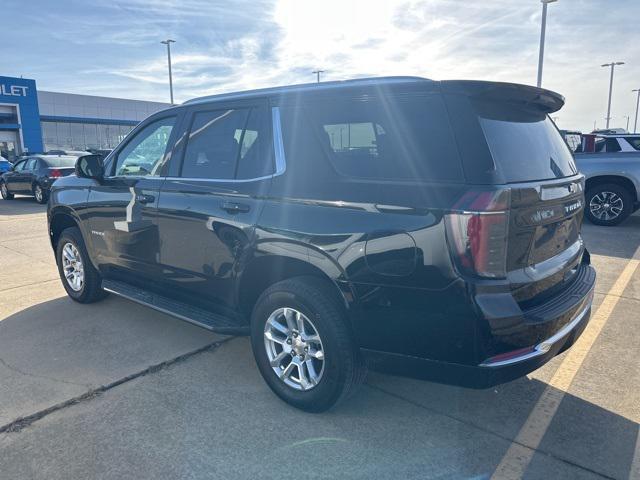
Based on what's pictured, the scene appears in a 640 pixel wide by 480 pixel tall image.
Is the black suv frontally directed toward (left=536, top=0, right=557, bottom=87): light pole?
no

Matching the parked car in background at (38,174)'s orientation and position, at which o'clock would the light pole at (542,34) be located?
The light pole is roughly at 5 o'clock from the parked car in background.

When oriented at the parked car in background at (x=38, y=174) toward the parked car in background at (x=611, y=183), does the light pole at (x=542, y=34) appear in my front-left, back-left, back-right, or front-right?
front-left

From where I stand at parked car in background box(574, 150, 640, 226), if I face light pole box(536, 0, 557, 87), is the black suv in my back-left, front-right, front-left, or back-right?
back-left

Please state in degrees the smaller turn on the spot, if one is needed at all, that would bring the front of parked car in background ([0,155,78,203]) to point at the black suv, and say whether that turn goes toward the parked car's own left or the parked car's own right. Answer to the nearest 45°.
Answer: approximately 135° to the parked car's own left

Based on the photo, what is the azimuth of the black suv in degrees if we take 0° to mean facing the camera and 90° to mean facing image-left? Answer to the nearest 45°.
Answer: approximately 135°

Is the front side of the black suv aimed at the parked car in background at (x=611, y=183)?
no

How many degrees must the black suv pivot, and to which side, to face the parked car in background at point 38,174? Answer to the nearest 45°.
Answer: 0° — it already faces it

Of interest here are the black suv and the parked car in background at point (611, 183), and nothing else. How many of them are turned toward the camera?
0

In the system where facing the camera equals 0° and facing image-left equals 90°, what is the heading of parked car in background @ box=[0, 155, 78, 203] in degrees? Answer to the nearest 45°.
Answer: approximately 135°
